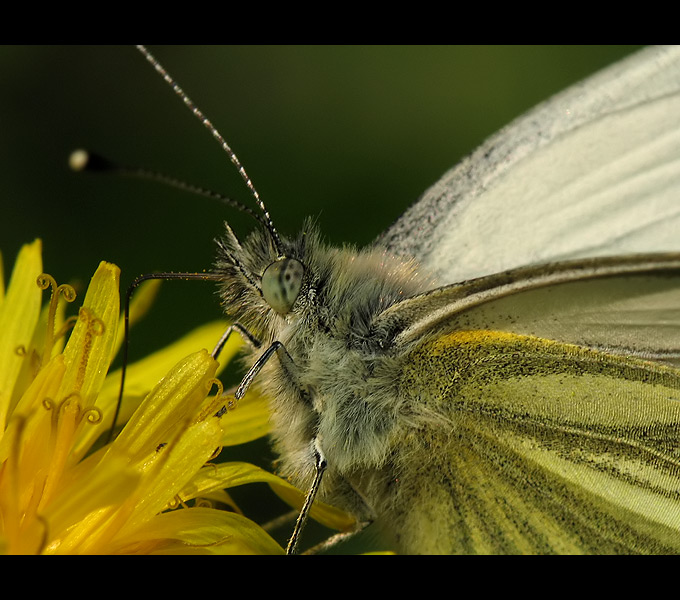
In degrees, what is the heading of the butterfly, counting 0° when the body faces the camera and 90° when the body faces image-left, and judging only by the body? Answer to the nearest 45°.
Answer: approximately 90°
